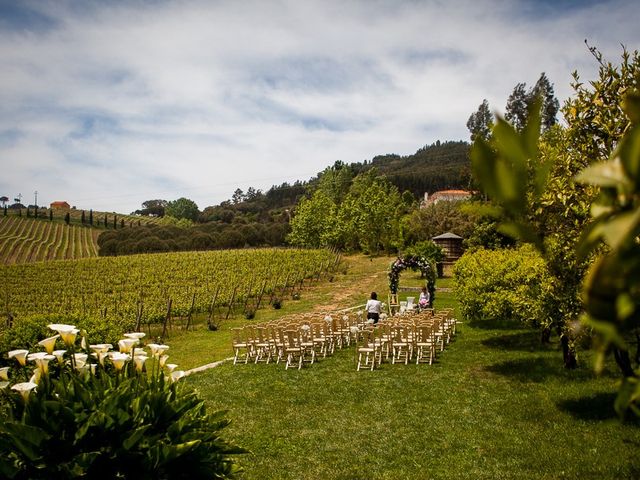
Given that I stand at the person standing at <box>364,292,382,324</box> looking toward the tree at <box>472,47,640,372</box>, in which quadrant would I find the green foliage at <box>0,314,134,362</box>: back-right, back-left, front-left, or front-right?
front-right

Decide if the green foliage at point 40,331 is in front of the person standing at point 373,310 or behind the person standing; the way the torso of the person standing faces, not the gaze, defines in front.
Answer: behind

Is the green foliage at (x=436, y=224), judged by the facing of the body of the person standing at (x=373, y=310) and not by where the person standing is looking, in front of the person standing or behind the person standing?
in front

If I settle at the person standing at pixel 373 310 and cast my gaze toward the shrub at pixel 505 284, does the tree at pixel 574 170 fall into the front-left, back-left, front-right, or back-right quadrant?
front-right

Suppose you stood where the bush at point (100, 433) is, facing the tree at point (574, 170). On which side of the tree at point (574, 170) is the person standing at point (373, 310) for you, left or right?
left

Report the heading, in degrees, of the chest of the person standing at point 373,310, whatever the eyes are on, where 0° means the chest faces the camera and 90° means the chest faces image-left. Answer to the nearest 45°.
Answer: approximately 180°

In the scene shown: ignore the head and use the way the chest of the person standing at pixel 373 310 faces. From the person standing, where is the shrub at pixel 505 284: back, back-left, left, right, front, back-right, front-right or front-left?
back-right

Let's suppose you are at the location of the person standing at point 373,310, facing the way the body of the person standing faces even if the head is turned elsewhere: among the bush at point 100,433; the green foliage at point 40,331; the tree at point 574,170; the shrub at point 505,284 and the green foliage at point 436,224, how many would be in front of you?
1

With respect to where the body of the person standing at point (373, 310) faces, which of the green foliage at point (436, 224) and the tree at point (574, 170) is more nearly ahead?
the green foliage

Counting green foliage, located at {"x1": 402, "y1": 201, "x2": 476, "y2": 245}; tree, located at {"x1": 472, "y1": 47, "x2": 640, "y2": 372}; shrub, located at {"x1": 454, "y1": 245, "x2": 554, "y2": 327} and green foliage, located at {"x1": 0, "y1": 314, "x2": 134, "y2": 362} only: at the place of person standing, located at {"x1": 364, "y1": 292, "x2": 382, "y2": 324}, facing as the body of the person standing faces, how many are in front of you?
1

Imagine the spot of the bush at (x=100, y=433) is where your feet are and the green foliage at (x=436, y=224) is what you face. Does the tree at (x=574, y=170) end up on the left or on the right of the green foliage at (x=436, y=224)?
right

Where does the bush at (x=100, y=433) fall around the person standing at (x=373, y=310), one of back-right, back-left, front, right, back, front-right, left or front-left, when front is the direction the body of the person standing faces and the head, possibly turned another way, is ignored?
back
